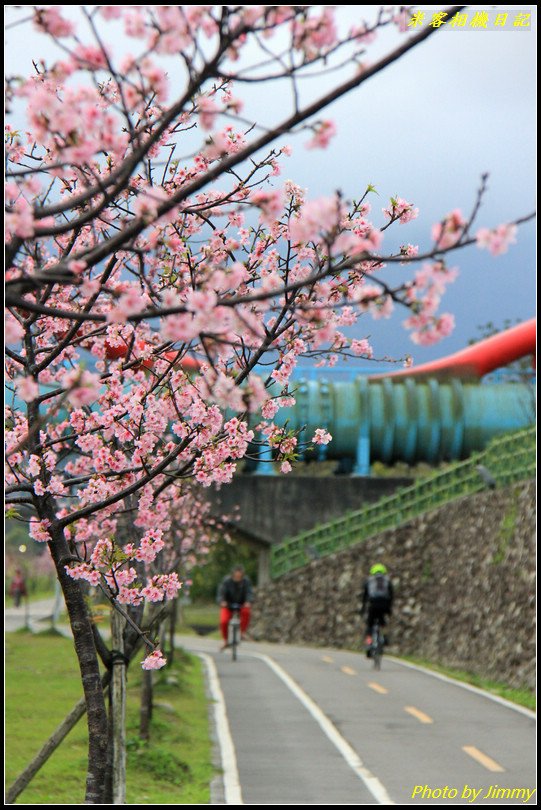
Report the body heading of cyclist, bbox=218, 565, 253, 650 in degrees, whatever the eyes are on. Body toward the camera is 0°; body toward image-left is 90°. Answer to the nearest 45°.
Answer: approximately 0°

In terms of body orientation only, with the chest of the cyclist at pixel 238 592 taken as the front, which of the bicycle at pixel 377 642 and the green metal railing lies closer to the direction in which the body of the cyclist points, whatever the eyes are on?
the bicycle

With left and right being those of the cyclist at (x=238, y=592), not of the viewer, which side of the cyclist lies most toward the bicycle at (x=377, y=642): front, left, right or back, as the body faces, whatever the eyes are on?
left

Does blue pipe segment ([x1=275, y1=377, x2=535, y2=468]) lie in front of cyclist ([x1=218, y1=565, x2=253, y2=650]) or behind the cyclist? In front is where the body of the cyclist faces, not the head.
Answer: behind

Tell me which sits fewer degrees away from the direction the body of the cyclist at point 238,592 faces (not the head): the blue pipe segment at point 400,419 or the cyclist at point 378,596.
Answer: the cyclist
